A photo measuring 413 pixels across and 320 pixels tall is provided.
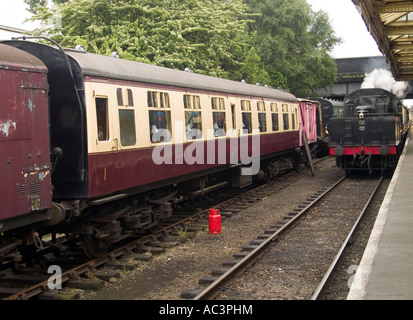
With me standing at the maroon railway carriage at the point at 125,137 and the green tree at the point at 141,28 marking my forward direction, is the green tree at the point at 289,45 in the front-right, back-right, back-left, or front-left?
front-right

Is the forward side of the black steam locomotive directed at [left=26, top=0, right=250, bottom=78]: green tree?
no

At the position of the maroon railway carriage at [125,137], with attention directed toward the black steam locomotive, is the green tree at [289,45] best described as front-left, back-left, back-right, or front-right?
front-left
